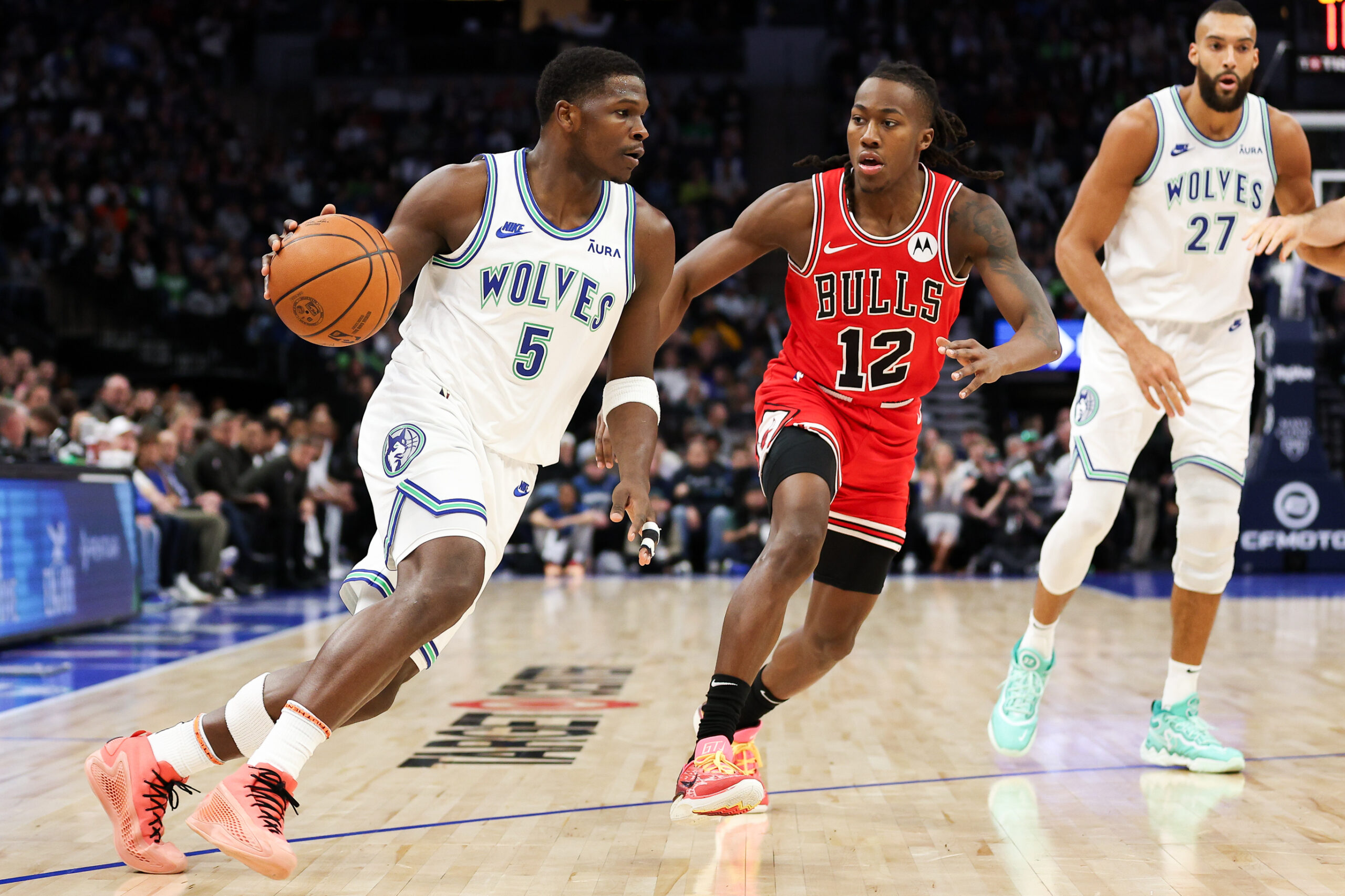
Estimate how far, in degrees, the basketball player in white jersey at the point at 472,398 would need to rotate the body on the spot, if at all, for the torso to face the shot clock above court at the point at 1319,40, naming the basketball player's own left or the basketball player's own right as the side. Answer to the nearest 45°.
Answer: approximately 90° to the basketball player's own left

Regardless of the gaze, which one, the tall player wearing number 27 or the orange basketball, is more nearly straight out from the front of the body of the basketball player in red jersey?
the orange basketball

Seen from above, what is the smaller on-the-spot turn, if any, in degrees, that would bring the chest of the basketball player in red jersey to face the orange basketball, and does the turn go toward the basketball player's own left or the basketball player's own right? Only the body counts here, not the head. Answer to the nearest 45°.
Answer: approximately 45° to the basketball player's own right

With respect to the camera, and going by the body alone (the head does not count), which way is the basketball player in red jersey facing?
toward the camera

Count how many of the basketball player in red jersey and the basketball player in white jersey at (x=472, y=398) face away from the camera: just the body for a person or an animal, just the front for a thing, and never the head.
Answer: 0

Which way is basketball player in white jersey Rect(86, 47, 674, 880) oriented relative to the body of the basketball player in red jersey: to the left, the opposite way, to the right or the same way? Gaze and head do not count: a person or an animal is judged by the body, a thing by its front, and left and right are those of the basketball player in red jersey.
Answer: to the left

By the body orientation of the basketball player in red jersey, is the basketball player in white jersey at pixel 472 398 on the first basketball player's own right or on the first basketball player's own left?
on the first basketball player's own right

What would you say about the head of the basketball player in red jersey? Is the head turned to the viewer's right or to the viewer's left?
to the viewer's left

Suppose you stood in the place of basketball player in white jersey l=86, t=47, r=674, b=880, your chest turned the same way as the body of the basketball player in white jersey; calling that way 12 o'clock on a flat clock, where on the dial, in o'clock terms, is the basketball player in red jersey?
The basketball player in red jersey is roughly at 10 o'clock from the basketball player in white jersey.

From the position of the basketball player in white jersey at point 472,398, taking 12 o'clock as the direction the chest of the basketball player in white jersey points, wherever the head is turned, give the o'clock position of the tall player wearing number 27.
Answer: The tall player wearing number 27 is roughly at 10 o'clock from the basketball player in white jersey.

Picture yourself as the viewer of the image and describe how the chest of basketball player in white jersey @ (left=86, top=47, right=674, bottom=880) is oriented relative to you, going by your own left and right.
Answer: facing the viewer and to the right of the viewer
